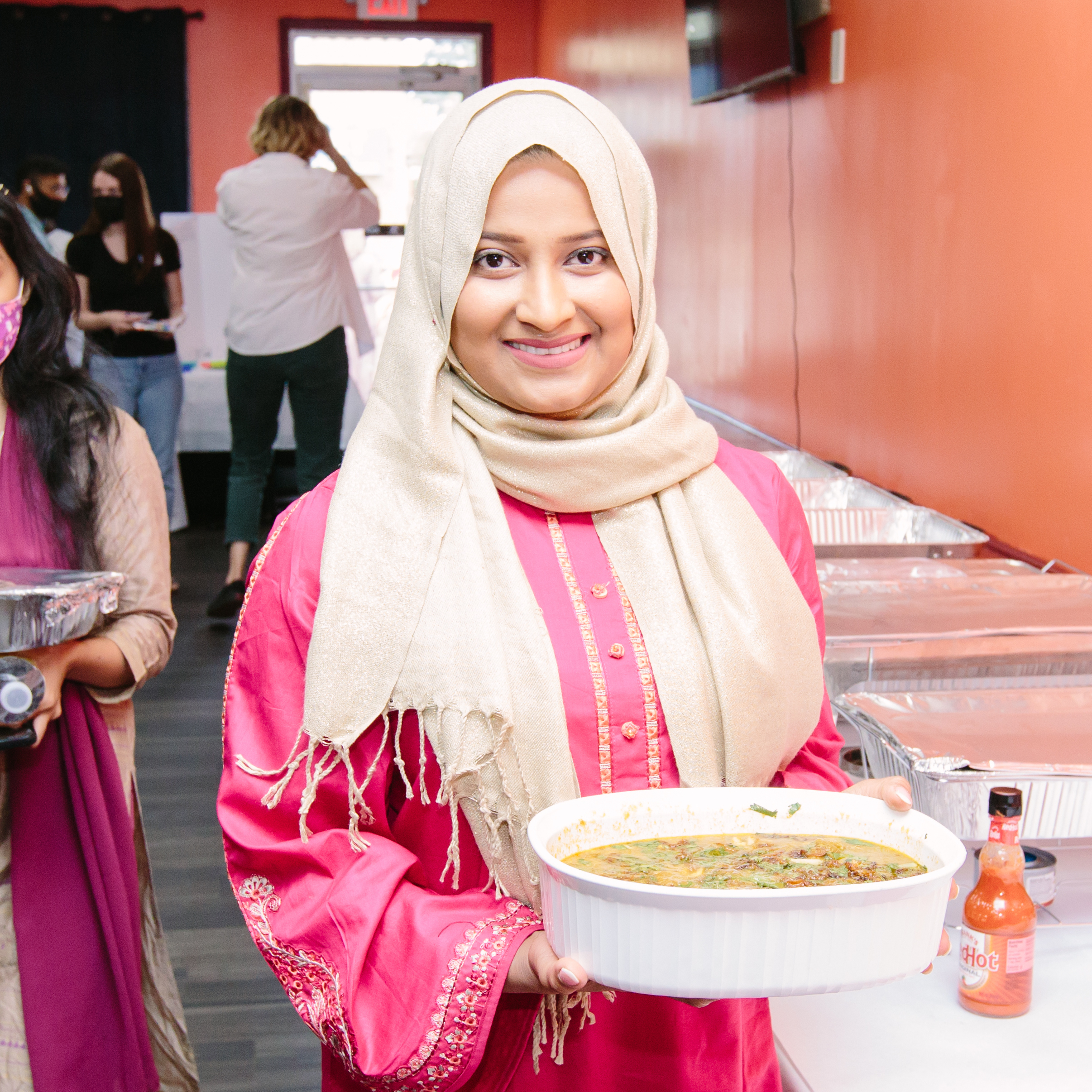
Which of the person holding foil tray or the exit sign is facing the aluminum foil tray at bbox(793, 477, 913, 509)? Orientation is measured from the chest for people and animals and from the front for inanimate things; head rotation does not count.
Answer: the exit sign

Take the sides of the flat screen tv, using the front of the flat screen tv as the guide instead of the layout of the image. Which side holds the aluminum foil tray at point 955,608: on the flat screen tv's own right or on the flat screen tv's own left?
on the flat screen tv's own left

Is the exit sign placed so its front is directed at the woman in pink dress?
yes

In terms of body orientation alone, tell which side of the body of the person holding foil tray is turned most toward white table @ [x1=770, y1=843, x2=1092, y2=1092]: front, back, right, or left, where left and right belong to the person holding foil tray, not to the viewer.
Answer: left

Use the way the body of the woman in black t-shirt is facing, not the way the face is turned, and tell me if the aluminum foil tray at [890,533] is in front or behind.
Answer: in front

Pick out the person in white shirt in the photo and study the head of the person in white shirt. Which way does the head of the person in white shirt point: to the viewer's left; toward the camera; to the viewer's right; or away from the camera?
away from the camera

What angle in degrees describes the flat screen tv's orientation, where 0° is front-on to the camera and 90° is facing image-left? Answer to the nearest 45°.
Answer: approximately 45°

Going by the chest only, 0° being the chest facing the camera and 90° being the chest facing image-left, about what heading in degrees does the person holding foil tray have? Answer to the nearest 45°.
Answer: approximately 45°

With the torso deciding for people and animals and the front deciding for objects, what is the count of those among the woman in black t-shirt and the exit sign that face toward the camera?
2

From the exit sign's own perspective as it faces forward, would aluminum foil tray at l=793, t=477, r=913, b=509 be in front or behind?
in front
